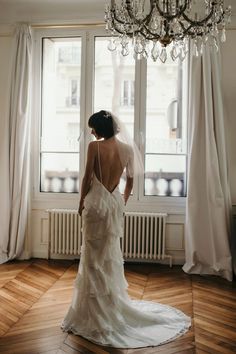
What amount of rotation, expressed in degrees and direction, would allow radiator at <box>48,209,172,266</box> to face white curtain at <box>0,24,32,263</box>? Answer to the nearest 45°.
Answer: approximately 90° to its right

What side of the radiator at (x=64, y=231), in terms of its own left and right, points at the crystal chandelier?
front

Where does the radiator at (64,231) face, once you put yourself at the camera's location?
facing the viewer

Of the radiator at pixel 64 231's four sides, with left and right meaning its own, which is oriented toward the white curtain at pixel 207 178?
left

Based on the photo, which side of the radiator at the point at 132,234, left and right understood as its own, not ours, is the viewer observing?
front
